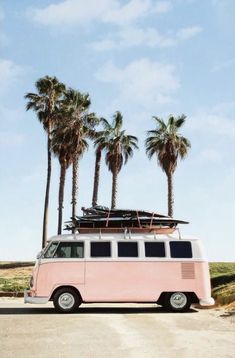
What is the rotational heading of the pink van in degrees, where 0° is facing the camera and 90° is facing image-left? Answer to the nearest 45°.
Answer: approximately 90°

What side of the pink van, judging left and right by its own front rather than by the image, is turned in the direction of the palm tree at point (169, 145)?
right

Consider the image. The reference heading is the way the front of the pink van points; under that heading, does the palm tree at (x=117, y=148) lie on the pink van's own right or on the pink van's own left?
on the pink van's own right

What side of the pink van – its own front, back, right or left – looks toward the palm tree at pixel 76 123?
right
